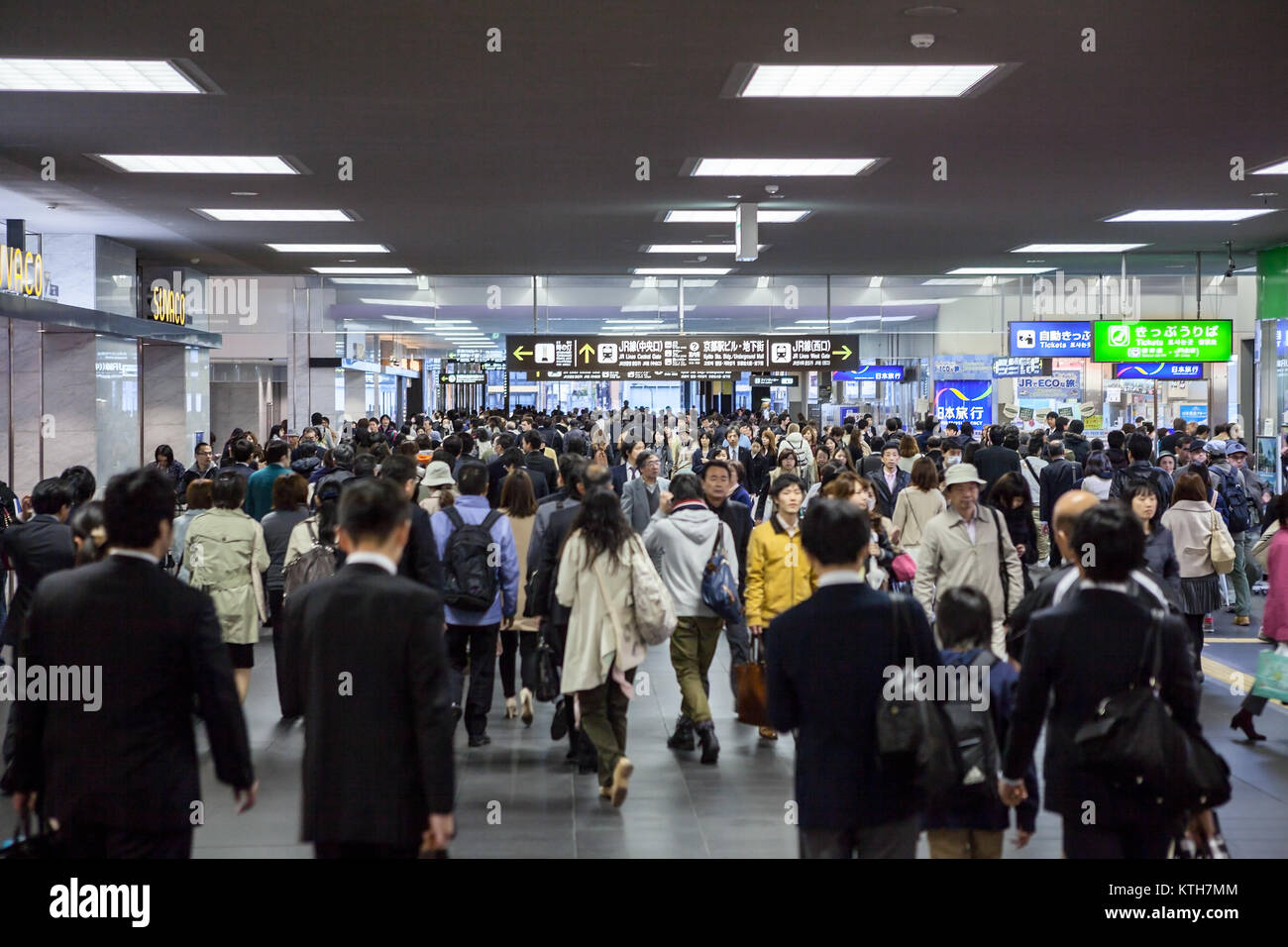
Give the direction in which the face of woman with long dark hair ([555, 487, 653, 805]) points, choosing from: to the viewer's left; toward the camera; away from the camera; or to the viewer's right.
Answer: away from the camera

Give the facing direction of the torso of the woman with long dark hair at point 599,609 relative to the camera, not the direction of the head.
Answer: away from the camera

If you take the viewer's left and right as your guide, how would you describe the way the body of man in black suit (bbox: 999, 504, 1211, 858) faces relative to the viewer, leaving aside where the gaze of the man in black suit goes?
facing away from the viewer

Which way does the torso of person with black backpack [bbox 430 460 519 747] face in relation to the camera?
away from the camera

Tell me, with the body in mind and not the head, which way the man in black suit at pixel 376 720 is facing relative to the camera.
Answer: away from the camera

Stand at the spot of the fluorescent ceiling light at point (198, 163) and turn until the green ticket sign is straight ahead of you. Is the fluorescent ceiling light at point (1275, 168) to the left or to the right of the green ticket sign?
right

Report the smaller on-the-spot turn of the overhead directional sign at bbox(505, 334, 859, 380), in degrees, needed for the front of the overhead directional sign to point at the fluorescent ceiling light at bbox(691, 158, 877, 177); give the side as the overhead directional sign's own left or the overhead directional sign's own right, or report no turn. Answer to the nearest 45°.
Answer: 0° — it already faces it

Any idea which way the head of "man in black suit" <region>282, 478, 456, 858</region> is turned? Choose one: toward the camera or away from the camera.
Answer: away from the camera

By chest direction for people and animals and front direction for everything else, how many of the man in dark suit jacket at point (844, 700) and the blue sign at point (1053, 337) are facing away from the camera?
1

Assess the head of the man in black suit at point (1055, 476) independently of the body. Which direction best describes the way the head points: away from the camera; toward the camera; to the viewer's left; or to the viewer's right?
away from the camera

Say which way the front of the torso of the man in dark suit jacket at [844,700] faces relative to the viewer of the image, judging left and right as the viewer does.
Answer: facing away from the viewer

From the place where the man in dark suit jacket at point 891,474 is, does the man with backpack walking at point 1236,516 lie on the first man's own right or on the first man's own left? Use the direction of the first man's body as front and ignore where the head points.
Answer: on the first man's own left
